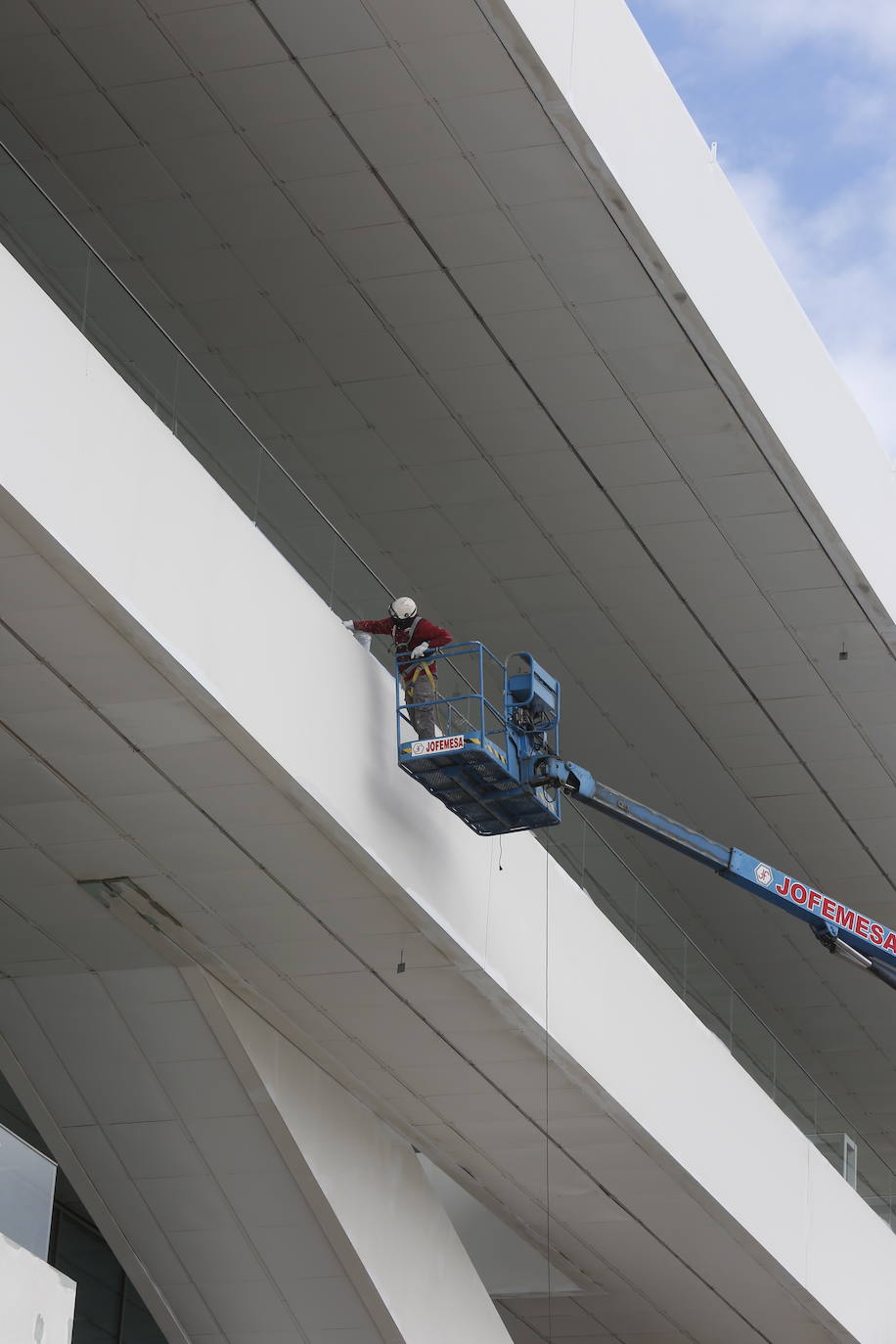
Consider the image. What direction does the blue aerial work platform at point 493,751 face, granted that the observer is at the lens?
facing to the left of the viewer

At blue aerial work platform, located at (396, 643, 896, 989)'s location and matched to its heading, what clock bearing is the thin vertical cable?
The thin vertical cable is roughly at 12 o'clock from the blue aerial work platform.
